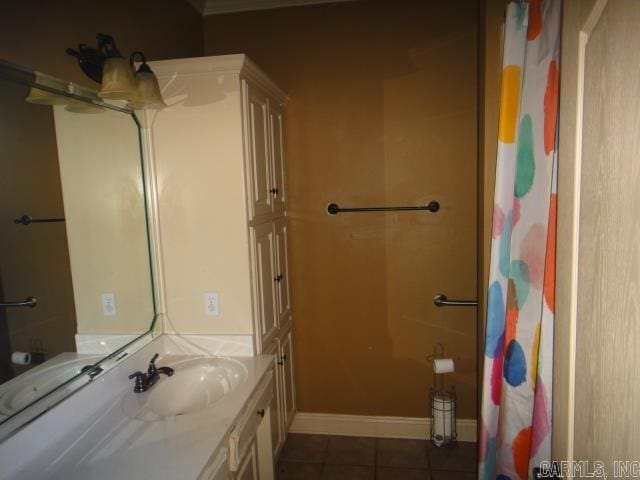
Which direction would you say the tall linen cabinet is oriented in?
to the viewer's right

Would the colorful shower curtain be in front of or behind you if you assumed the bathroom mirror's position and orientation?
in front

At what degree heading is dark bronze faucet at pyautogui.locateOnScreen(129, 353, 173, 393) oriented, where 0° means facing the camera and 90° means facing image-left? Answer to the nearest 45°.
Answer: approximately 315°

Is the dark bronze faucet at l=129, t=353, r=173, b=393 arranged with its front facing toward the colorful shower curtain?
yes

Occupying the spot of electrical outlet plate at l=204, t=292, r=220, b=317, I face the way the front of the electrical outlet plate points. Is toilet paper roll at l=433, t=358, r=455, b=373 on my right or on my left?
on my left

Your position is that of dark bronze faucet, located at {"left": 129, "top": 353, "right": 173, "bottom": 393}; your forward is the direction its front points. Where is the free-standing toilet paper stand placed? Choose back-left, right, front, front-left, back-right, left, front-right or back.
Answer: front-left

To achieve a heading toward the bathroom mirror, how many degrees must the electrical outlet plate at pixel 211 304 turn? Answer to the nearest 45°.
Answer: approximately 45° to its right

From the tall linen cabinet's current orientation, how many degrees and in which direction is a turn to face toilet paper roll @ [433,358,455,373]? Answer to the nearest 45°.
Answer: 0° — it already faces it
